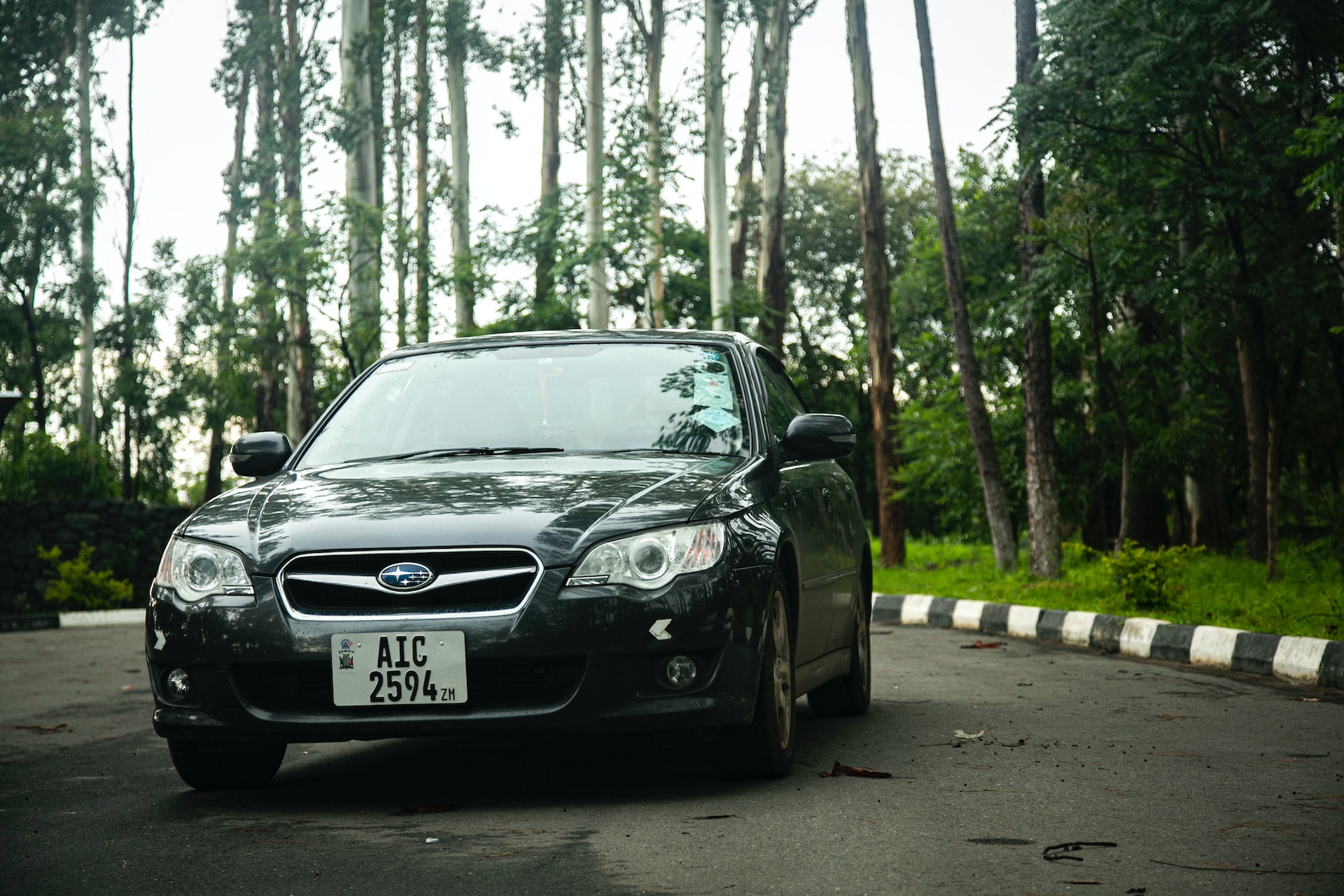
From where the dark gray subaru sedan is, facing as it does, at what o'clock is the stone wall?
The stone wall is roughly at 4 o'clock from the dark gray subaru sedan.

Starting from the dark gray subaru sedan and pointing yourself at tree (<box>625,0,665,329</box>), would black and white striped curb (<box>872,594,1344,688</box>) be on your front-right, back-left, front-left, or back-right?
front-right

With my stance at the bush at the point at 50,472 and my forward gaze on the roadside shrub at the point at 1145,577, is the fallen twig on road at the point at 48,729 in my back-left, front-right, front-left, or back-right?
front-right

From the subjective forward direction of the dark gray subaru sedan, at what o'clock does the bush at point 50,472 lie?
The bush is roughly at 4 o'clock from the dark gray subaru sedan.

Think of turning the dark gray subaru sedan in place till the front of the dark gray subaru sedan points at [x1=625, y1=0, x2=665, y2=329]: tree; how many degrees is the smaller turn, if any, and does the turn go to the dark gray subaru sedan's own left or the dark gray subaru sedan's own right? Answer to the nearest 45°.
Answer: approximately 135° to the dark gray subaru sedan's own right

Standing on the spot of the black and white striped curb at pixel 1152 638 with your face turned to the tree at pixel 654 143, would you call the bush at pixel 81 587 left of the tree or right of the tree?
left

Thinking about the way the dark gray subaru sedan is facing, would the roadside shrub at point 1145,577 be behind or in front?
behind

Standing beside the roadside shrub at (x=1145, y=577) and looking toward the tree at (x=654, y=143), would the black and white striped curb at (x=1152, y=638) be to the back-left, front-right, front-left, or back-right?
back-left

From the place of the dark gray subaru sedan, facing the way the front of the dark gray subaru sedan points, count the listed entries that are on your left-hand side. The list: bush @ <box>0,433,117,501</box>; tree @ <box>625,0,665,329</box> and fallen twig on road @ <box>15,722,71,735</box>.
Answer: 0

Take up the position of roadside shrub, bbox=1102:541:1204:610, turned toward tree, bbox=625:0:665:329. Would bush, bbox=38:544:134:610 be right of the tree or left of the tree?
left

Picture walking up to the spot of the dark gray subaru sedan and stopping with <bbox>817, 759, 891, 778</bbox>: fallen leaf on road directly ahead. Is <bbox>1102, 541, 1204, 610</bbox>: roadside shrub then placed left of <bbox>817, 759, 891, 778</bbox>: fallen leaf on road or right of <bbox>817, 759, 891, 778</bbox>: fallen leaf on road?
left

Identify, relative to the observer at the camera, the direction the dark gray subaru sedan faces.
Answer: facing the viewer and to the left of the viewer

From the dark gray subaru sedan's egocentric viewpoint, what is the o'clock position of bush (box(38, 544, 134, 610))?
The bush is roughly at 4 o'clock from the dark gray subaru sedan.

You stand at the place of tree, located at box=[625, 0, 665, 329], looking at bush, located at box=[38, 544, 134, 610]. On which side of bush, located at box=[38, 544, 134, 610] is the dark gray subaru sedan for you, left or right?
left

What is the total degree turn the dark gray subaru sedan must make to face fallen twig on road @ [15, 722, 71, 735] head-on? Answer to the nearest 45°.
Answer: approximately 90° to its right

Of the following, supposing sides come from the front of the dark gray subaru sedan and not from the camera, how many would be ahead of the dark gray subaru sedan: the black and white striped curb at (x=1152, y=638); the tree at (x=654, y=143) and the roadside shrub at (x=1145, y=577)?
0
